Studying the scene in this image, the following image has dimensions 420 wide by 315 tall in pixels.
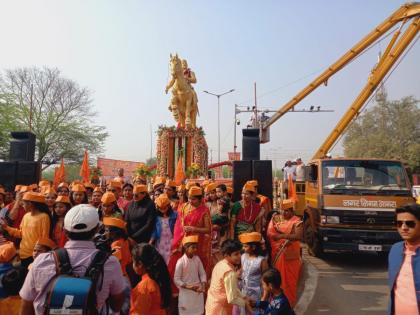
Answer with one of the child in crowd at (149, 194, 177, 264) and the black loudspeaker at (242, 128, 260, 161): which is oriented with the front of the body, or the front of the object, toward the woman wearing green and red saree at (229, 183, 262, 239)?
the black loudspeaker

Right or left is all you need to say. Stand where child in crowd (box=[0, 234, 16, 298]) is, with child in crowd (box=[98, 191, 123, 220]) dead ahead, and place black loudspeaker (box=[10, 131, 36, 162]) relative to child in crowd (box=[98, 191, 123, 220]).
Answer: left

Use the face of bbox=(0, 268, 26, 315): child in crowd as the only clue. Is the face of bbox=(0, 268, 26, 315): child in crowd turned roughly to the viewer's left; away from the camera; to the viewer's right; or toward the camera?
away from the camera

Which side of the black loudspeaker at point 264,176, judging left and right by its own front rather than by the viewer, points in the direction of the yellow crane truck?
left

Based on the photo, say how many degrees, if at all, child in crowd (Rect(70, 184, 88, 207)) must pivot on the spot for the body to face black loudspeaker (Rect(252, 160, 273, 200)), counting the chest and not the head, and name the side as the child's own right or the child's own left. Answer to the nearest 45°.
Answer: approximately 90° to the child's own left

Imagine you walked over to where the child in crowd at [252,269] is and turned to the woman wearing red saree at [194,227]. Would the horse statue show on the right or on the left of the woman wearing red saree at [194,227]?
right

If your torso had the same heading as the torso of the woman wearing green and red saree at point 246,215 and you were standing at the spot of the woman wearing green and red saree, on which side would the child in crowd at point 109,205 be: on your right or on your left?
on your right
